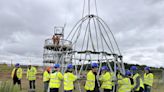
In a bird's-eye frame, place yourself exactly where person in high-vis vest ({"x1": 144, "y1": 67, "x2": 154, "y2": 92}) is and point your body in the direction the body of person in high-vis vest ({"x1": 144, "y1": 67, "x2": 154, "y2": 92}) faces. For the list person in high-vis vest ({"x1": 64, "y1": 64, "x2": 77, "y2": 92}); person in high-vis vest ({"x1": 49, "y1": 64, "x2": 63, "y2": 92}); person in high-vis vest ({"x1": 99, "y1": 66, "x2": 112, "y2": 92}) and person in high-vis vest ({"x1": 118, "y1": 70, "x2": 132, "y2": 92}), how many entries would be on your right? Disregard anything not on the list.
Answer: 0

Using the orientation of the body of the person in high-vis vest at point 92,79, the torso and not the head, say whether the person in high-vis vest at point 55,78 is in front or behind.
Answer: behind

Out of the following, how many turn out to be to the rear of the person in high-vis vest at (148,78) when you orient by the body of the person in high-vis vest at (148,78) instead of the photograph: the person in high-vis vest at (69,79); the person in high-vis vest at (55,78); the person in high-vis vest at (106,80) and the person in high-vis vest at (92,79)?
0

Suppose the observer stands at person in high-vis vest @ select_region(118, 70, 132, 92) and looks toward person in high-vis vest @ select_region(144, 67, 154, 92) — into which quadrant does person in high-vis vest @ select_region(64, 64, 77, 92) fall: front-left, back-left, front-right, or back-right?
back-left

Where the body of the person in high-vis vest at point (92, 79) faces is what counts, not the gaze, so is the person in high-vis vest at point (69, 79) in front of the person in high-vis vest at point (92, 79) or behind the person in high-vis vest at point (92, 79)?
behind

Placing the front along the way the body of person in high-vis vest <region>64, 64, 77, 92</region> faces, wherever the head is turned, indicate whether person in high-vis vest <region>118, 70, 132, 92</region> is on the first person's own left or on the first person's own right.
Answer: on the first person's own right

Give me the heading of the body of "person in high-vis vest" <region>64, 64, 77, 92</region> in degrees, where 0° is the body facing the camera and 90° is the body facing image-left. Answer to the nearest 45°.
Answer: approximately 180°

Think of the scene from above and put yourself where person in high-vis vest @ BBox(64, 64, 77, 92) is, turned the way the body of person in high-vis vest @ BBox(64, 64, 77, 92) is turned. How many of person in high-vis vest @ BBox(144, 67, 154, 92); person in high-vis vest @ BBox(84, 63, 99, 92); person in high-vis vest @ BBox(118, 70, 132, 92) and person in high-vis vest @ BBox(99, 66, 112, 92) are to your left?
0

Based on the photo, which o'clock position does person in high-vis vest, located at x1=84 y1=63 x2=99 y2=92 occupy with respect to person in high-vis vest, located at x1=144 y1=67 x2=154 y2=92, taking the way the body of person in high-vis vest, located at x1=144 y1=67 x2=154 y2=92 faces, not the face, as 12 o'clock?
person in high-vis vest, located at x1=84 y1=63 x2=99 y2=92 is roughly at 10 o'clock from person in high-vis vest, located at x1=144 y1=67 x2=154 y2=92.

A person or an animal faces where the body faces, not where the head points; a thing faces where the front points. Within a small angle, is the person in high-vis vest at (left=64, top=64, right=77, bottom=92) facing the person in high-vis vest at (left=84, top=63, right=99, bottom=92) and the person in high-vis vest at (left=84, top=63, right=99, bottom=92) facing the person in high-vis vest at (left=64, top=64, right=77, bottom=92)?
no

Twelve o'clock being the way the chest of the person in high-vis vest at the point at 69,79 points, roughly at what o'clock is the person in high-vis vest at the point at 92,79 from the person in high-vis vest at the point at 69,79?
the person in high-vis vest at the point at 92,79 is roughly at 2 o'clock from the person in high-vis vest at the point at 69,79.

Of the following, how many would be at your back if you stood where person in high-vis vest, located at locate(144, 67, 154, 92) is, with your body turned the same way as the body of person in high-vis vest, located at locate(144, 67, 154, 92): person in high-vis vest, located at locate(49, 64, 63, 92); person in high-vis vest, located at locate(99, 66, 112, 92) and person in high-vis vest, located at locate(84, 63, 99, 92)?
0
